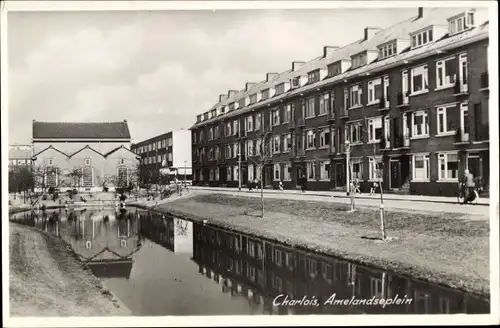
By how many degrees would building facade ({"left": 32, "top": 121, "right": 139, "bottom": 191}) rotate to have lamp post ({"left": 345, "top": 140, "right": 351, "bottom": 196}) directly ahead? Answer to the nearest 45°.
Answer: approximately 90° to its left

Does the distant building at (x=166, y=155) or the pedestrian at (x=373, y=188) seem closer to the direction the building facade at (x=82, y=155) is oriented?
the pedestrian

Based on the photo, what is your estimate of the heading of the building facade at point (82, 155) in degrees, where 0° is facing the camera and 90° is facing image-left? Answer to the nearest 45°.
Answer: approximately 0°

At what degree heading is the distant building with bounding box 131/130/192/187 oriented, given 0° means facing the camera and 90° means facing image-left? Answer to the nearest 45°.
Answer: approximately 45°

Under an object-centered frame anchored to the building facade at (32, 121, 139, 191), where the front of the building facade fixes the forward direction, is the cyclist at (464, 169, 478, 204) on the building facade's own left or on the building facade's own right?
on the building facade's own left
